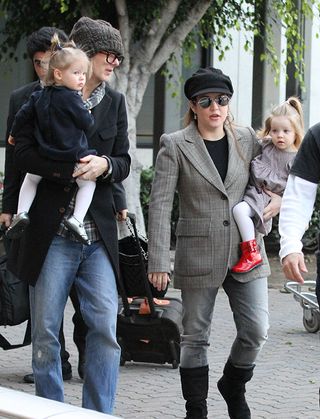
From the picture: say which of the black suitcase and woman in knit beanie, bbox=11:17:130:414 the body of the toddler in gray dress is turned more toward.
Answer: the woman in knit beanie

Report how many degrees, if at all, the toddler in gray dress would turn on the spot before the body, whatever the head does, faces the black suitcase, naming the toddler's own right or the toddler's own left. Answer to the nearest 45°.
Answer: approximately 90° to the toddler's own right

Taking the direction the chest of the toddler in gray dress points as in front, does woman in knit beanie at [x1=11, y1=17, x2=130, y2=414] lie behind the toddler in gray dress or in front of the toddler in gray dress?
in front

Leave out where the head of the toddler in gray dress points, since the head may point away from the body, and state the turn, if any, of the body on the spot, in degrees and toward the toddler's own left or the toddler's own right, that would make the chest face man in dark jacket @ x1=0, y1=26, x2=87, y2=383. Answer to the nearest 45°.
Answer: approximately 45° to the toddler's own right

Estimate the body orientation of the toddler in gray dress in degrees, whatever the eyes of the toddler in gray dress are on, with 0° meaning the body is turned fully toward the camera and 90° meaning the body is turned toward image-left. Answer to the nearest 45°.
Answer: approximately 45°

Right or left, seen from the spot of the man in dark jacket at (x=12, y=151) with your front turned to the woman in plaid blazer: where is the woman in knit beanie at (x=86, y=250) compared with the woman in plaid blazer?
right

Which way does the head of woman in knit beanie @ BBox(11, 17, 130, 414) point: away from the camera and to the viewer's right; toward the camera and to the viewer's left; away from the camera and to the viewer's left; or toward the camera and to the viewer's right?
toward the camera and to the viewer's right
